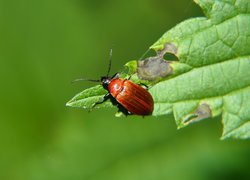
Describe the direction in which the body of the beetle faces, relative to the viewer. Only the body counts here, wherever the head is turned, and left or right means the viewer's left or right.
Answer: facing away from the viewer and to the left of the viewer
